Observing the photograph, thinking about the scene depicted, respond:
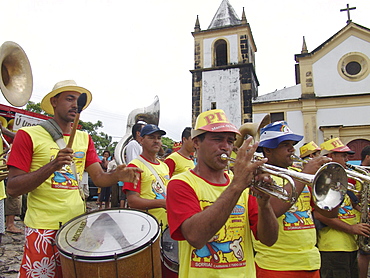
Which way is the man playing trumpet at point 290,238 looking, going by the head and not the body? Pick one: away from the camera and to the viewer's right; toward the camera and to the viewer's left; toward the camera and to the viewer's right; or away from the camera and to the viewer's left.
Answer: toward the camera and to the viewer's right

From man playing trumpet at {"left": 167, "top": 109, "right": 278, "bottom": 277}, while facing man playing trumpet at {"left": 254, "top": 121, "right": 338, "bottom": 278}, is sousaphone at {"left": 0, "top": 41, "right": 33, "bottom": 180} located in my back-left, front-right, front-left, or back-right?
back-left

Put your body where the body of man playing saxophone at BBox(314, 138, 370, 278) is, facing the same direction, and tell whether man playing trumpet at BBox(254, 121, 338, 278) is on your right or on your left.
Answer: on your right

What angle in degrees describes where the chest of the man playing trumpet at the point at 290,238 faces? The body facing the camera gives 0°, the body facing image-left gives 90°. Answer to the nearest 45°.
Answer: approximately 315°

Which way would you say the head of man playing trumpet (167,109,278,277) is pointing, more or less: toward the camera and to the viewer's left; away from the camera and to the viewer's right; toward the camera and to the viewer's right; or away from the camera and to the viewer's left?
toward the camera and to the viewer's right

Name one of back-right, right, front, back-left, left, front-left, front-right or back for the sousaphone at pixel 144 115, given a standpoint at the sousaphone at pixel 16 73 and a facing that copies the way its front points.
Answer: left

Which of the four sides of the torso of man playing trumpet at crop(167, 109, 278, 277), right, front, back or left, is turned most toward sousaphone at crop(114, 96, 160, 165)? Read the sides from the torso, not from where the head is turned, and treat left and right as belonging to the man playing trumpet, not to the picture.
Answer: back

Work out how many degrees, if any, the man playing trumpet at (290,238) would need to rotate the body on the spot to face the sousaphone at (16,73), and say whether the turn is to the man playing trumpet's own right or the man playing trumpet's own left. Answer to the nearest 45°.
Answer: approximately 135° to the man playing trumpet's own right

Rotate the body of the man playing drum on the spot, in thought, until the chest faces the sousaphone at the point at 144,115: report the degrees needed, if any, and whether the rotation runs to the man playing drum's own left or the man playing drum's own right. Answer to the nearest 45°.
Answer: approximately 90° to the man playing drum's own left
